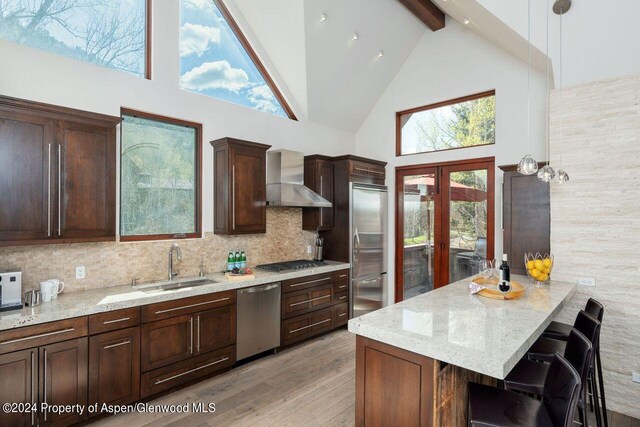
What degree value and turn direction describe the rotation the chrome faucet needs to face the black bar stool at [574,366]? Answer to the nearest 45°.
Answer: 0° — it already faces it

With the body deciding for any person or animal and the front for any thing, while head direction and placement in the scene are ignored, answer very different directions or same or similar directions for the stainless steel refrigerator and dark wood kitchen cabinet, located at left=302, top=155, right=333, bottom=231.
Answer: same or similar directions

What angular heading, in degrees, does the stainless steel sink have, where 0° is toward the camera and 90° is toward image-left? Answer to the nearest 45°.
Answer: approximately 315°

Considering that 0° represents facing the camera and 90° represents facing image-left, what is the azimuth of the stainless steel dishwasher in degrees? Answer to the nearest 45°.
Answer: approximately 315°

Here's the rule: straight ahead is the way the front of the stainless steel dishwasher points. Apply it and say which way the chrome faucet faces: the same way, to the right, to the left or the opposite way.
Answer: the same way

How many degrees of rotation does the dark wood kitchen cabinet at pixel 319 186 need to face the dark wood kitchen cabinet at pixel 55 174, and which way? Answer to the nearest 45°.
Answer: approximately 90° to its right

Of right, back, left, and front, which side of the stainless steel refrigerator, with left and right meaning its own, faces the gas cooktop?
right

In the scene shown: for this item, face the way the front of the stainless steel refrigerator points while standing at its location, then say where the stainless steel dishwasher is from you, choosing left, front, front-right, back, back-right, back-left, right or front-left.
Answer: right

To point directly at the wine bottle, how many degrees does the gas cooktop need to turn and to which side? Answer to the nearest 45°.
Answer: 0° — it already faces it

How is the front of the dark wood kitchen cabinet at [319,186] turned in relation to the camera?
facing the viewer and to the right of the viewer
